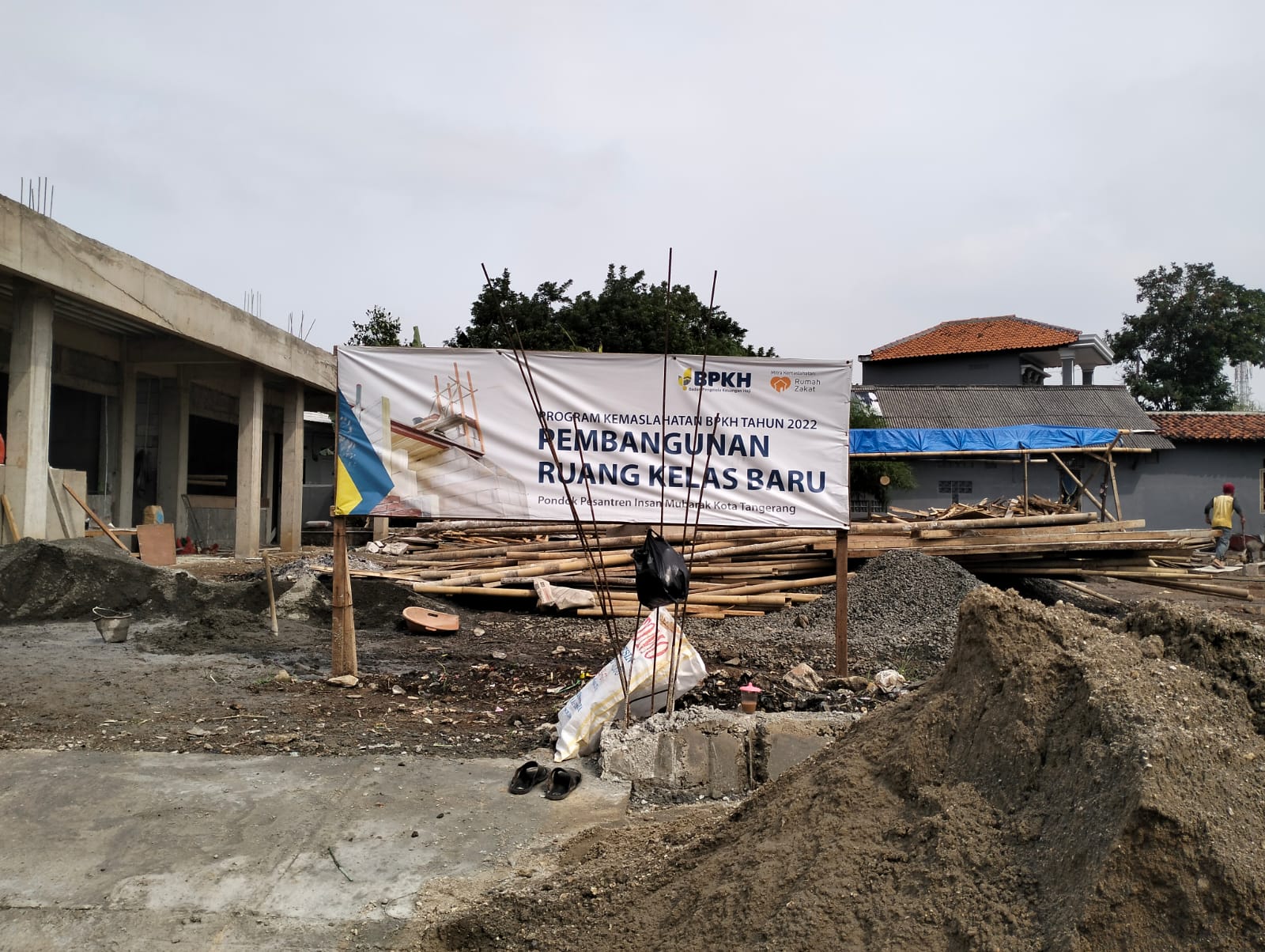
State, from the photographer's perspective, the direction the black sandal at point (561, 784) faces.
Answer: facing away from the viewer and to the right of the viewer

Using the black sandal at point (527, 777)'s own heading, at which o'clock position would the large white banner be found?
The large white banner is roughly at 11 o'clock from the black sandal.

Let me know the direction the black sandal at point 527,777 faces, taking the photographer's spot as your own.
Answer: facing away from the viewer and to the right of the viewer

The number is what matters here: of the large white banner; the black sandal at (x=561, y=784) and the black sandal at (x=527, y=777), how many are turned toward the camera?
1

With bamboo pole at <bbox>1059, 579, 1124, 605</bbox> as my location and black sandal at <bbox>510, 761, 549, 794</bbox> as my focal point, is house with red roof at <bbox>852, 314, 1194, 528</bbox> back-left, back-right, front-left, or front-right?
back-right

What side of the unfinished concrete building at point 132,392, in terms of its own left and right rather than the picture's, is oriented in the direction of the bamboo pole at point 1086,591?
front

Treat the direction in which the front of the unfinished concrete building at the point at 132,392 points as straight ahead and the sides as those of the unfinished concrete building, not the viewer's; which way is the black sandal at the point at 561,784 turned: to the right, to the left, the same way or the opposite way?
to the left

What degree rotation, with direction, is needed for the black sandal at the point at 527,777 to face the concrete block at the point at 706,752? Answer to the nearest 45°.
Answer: approximately 45° to its right

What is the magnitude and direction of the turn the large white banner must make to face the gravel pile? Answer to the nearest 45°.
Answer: approximately 135° to its left

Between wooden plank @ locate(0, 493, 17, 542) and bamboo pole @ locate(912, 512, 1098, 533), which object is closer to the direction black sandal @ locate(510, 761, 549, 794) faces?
the bamboo pole

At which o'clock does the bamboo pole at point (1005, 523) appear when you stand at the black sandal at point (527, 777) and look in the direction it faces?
The bamboo pole is roughly at 12 o'clock from the black sandal.

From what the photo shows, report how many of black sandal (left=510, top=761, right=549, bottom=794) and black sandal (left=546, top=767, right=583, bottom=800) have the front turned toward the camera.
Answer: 0

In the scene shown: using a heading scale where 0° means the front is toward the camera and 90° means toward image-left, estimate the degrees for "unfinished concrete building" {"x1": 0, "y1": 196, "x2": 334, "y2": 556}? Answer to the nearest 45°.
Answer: approximately 315°

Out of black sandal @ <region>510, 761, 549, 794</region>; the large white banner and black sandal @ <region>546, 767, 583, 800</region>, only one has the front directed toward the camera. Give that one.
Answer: the large white banner

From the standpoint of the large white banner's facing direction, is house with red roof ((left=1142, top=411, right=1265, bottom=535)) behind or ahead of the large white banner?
behind

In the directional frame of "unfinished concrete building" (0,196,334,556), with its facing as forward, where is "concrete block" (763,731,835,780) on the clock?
The concrete block is roughly at 1 o'clock from the unfinished concrete building.
